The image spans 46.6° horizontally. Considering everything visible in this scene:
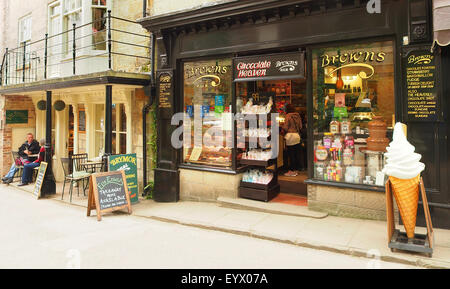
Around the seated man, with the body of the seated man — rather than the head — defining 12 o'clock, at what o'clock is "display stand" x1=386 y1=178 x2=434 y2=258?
The display stand is roughly at 10 o'clock from the seated man.

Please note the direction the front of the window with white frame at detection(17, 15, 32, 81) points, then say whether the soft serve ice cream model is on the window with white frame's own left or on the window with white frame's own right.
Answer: on the window with white frame's own left

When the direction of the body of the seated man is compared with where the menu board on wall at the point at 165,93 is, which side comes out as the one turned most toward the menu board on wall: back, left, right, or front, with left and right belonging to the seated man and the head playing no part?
left

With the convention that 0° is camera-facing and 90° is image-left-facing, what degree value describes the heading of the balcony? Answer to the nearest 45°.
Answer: approximately 45°

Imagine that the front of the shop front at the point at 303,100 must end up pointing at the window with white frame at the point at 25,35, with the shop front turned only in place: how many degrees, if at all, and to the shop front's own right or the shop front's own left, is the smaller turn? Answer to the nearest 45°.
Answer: approximately 90° to the shop front's own right

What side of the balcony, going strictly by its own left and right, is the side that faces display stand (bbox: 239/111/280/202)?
left

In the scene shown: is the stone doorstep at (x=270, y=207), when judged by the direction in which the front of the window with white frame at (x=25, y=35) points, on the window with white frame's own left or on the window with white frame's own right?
on the window with white frame's own left

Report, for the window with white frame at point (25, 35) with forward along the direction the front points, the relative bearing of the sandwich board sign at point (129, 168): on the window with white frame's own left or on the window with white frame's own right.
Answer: on the window with white frame's own left
